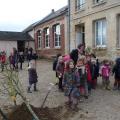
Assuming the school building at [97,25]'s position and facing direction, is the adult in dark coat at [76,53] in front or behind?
in front

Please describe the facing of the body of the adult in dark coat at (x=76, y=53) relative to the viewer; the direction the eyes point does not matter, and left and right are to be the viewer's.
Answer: facing the viewer and to the right of the viewer

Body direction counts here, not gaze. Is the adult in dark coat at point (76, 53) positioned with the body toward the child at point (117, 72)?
no

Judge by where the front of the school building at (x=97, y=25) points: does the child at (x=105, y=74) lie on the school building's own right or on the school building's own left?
on the school building's own left

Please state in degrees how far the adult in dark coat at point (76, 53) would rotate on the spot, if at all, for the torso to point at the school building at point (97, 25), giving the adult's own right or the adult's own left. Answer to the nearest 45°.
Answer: approximately 135° to the adult's own left

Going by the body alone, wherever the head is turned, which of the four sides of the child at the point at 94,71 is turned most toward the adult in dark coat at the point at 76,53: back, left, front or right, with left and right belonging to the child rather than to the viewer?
right

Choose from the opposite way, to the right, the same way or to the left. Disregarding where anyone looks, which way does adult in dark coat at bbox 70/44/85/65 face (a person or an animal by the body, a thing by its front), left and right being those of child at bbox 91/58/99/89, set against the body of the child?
to the left

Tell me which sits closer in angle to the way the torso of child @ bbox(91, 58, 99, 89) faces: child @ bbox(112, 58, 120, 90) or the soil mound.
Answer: the soil mound

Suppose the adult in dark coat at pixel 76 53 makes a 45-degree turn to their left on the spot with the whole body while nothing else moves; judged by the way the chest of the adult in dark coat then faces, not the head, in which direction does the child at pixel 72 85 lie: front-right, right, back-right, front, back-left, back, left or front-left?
right

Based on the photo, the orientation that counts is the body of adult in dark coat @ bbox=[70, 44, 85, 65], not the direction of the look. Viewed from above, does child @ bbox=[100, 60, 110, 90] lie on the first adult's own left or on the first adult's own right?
on the first adult's own left

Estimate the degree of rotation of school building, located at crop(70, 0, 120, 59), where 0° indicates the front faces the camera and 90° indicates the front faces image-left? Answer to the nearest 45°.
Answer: approximately 45°

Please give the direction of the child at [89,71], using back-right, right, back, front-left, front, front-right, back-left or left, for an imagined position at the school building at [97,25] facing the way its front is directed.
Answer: front-left

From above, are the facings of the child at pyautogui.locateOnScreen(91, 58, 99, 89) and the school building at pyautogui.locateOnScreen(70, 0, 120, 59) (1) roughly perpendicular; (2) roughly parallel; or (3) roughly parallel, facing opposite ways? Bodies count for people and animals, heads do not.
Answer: roughly parallel
